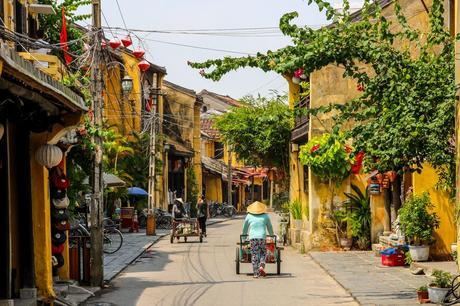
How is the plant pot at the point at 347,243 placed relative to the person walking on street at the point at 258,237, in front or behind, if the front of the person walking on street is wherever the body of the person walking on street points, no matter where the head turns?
in front

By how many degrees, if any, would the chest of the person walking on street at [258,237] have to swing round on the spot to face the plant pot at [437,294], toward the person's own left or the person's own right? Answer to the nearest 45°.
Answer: approximately 135° to the person's own right

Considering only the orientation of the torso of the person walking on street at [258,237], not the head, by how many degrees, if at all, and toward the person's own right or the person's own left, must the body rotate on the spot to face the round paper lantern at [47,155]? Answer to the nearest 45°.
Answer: approximately 135° to the person's own left

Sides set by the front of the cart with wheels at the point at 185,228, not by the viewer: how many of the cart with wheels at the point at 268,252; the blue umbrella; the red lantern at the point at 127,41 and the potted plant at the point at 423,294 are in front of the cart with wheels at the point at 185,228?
3

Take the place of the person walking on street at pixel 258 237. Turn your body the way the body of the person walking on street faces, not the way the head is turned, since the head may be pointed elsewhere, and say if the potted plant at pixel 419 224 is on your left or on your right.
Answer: on your right

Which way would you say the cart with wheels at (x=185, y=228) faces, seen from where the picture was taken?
facing the viewer

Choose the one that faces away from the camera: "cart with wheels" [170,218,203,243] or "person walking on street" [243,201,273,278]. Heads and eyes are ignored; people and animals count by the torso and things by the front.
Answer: the person walking on street

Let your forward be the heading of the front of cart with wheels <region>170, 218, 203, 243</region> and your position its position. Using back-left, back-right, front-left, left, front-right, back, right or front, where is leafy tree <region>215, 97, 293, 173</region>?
back-left

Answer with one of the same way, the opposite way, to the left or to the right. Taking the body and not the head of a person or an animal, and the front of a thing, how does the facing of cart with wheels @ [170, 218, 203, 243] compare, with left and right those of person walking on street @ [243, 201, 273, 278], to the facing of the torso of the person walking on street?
the opposite way

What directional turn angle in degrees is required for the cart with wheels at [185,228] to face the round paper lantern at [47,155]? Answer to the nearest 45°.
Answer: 0° — it already faces it

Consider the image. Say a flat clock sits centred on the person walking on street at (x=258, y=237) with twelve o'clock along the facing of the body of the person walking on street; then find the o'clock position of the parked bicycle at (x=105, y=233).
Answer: The parked bicycle is roughly at 11 o'clock from the person walking on street.

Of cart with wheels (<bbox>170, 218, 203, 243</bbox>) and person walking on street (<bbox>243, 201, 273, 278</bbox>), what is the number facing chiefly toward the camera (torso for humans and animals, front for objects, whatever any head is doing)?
1

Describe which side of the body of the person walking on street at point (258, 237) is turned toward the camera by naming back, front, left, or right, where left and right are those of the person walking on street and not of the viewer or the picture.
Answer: back

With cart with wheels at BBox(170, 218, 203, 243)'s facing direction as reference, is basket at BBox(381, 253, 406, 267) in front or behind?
in front
